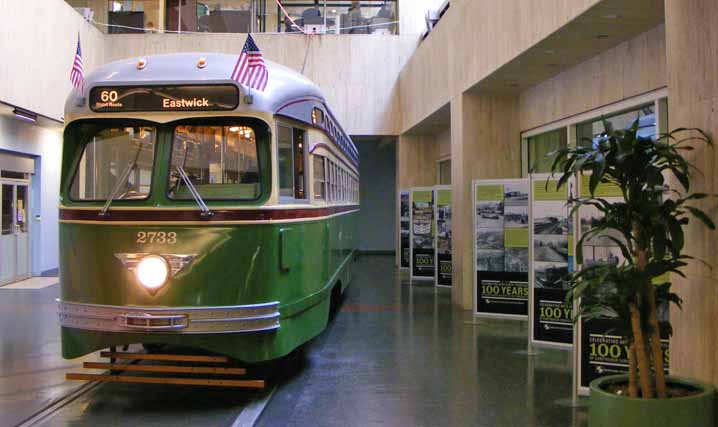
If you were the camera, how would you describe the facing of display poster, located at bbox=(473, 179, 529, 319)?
facing the viewer

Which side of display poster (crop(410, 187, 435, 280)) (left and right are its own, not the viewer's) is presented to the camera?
front

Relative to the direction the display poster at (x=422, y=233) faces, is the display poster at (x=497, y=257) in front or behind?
in front

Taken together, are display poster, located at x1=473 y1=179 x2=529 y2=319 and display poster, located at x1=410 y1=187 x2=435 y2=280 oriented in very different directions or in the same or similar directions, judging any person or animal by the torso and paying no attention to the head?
same or similar directions

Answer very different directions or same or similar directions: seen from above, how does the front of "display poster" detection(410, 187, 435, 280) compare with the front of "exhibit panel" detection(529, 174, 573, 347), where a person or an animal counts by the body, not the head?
same or similar directions

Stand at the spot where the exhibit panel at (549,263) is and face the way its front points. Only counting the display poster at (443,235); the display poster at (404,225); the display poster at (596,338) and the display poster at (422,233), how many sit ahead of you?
1
